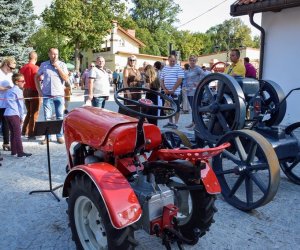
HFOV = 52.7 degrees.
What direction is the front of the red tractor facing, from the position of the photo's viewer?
facing away from the viewer and to the left of the viewer

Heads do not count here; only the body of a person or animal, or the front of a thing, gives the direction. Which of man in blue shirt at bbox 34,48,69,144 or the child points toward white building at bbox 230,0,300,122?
the child

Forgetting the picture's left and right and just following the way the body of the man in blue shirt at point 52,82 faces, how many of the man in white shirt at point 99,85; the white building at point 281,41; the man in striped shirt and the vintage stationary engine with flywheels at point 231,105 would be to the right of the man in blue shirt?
0

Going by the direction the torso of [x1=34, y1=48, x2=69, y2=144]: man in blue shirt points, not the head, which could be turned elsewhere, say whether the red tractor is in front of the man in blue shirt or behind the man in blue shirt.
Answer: in front

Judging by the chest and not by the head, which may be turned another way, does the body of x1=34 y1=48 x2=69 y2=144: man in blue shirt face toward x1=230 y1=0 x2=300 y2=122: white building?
no

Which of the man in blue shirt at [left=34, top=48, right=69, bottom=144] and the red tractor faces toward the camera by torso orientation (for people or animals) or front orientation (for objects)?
the man in blue shirt

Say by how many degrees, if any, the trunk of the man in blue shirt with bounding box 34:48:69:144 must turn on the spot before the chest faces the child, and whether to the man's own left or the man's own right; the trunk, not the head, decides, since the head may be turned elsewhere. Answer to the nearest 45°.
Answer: approximately 45° to the man's own right

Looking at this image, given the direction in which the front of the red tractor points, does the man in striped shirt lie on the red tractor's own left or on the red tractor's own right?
on the red tractor's own right

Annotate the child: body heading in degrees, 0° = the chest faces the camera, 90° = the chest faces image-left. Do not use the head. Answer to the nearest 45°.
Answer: approximately 270°

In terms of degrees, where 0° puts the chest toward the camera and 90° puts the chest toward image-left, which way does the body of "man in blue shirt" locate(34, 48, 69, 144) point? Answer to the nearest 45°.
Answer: approximately 0°

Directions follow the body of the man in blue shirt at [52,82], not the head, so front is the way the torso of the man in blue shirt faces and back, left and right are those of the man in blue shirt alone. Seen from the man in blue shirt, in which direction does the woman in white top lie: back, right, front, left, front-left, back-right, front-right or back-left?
right

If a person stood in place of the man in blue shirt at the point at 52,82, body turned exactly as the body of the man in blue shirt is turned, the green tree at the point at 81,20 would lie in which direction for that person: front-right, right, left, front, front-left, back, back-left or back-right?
back
